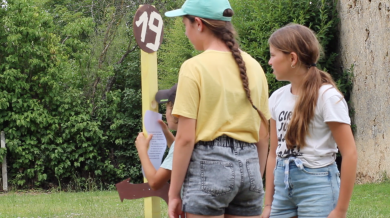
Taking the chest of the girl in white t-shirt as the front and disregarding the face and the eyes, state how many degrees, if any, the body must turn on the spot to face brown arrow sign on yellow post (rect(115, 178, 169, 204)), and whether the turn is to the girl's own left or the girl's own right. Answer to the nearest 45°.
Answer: approximately 90° to the girl's own right

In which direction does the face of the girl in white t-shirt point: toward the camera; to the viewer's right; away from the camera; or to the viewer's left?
to the viewer's left

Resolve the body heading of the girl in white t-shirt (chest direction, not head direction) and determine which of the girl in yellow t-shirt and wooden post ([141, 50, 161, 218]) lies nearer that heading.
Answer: the girl in yellow t-shirt

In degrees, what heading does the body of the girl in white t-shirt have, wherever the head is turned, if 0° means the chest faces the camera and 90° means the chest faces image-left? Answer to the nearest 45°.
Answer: approximately 45°

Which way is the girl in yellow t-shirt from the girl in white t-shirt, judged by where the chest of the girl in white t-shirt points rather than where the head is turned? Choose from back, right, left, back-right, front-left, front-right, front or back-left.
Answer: front

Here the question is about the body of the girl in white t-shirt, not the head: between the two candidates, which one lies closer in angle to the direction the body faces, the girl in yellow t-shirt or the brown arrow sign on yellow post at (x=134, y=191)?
the girl in yellow t-shirt

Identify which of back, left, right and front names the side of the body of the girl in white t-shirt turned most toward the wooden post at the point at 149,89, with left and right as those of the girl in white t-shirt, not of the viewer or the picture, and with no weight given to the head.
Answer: right
